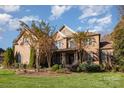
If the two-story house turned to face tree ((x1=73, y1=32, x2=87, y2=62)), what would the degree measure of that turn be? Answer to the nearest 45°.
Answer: approximately 45° to its left

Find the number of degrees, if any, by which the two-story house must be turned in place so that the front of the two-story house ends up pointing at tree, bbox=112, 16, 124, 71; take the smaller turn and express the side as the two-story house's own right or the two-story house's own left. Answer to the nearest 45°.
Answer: approximately 45° to the two-story house's own left

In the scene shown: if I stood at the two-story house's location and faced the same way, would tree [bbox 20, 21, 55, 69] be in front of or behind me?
in front

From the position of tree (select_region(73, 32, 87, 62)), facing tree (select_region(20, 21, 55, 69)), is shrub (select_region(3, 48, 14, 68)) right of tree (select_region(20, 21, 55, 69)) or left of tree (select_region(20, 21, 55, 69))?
right

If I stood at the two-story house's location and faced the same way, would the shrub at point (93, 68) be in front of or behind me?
in front

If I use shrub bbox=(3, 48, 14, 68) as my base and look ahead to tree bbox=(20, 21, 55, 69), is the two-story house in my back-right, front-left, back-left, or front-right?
front-left

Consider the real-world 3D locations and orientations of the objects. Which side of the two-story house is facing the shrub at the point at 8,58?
right

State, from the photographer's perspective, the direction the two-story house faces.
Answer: facing the viewer
